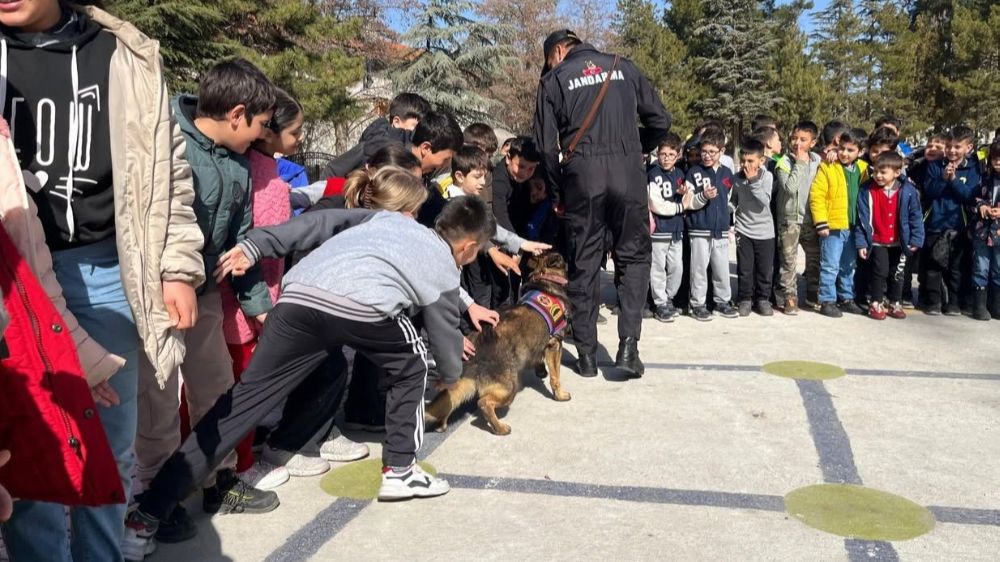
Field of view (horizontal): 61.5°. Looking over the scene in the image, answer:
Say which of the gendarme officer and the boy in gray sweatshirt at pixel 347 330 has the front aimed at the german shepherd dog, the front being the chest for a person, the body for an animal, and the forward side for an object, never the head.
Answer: the boy in gray sweatshirt

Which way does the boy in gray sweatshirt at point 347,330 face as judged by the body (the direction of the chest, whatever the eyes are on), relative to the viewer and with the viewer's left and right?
facing away from the viewer and to the right of the viewer

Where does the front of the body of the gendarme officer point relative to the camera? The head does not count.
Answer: away from the camera

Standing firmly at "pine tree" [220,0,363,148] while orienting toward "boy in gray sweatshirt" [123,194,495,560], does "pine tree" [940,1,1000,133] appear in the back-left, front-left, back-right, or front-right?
back-left

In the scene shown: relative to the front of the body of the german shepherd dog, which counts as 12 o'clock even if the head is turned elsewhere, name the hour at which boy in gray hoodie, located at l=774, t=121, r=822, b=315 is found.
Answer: The boy in gray hoodie is roughly at 12 o'clock from the german shepherd dog.

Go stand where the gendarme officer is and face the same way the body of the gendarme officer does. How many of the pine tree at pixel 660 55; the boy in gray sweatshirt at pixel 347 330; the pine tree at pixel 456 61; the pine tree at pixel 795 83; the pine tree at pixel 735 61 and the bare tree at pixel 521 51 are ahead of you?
5

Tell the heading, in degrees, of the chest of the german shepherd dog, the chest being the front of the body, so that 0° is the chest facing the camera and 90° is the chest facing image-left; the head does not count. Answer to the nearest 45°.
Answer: approximately 225°
